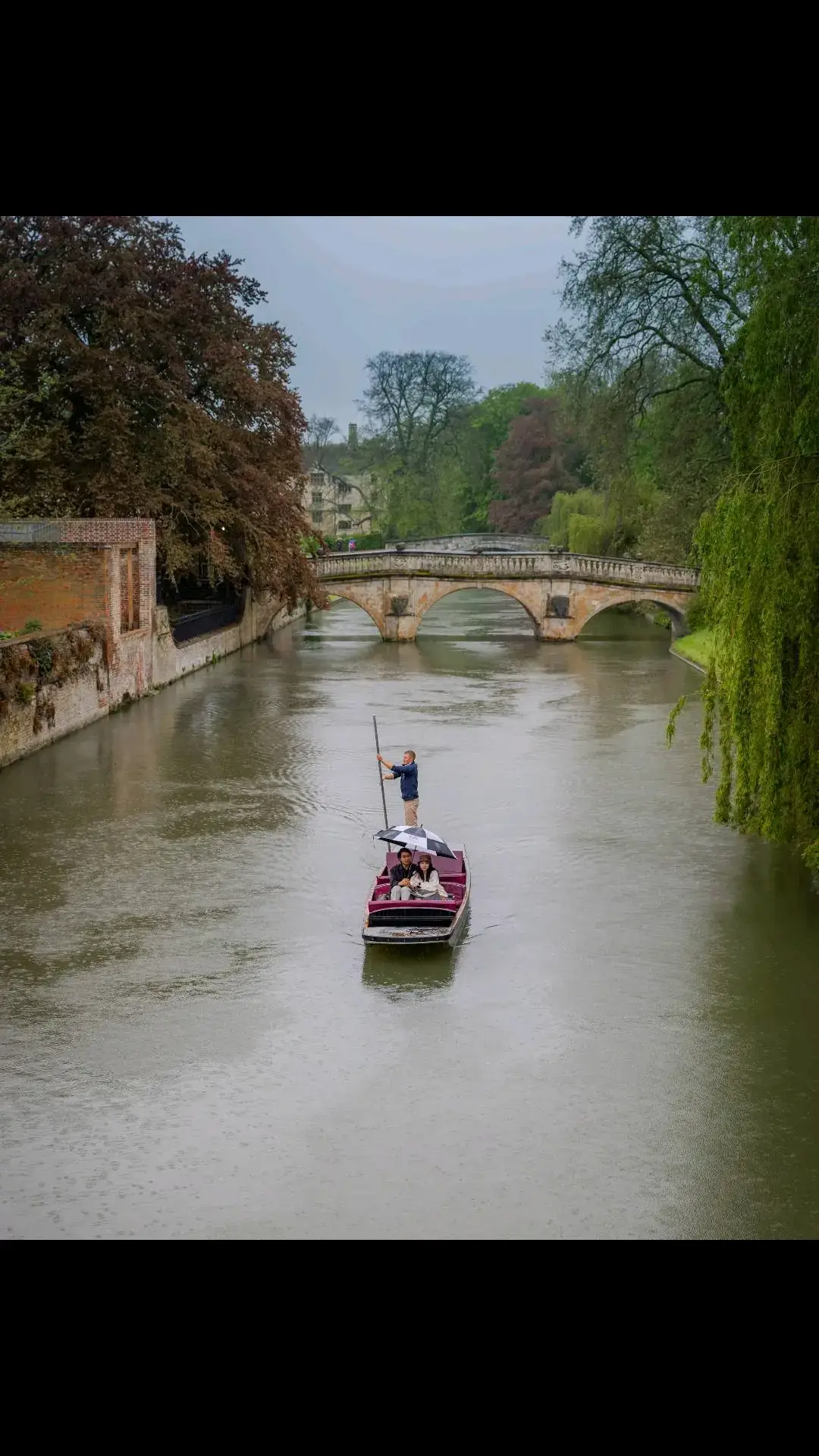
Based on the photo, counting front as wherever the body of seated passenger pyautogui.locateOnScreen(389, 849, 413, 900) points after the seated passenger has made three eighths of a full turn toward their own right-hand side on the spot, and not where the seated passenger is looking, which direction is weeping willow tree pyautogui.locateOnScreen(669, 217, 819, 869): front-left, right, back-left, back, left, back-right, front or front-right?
back-right

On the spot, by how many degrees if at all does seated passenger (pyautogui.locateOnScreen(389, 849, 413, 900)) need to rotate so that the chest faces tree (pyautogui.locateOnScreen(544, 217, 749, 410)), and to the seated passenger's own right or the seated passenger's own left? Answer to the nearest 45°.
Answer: approximately 180°

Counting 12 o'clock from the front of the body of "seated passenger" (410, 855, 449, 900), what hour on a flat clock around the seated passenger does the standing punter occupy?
The standing punter is roughly at 6 o'clock from the seated passenger.

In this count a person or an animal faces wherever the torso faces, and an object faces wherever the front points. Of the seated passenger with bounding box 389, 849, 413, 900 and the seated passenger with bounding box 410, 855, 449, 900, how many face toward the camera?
2

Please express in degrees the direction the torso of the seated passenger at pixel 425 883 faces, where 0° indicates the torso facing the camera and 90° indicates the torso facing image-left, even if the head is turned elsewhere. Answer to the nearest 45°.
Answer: approximately 0°

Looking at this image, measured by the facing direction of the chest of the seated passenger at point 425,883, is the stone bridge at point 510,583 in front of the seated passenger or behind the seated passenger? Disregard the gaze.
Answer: behind

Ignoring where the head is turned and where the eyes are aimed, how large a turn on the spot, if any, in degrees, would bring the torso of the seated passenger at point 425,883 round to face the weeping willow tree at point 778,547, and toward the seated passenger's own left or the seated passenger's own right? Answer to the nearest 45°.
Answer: approximately 90° to the seated passenger's own left

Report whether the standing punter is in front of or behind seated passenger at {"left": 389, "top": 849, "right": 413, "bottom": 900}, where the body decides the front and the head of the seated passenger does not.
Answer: behind

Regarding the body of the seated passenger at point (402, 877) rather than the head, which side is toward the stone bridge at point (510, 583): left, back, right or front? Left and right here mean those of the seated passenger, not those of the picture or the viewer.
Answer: back

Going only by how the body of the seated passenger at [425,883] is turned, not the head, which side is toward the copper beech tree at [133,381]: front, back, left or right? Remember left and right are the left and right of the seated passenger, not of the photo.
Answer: back

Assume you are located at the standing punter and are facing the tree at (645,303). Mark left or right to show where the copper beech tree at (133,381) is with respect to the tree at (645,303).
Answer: left
